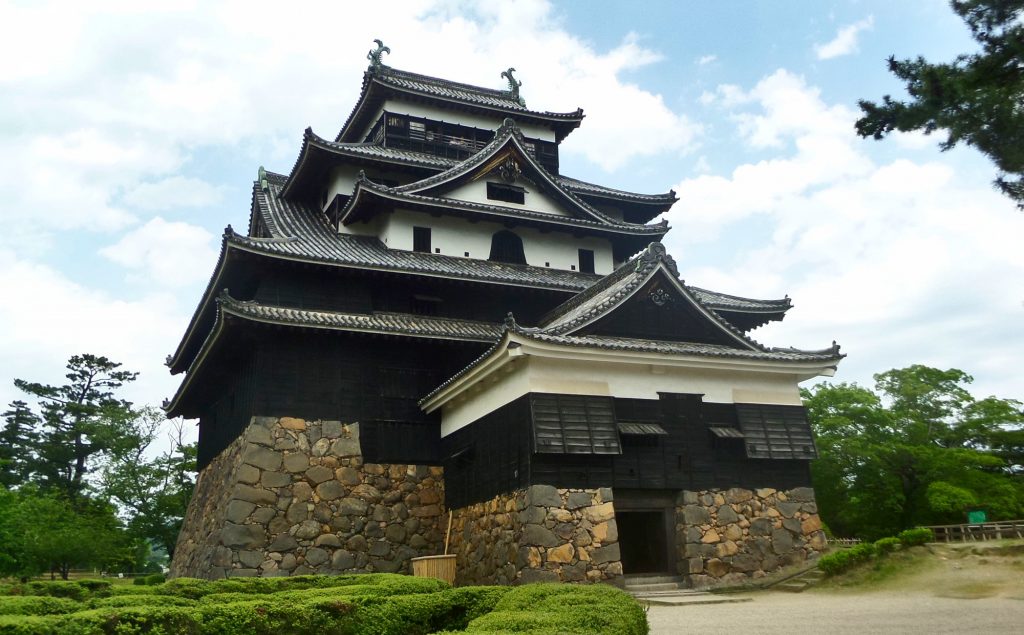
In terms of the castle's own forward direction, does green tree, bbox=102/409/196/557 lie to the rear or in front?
to the rear

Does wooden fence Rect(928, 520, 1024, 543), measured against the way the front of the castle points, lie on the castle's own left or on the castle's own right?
on the castle's own left

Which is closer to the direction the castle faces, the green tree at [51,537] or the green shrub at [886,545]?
the green shrub

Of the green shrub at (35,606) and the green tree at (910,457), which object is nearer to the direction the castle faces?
the green shrub

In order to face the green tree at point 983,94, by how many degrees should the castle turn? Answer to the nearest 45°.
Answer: approximately 45° to its left

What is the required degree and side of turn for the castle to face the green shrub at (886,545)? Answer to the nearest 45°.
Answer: approximately 90° to its left

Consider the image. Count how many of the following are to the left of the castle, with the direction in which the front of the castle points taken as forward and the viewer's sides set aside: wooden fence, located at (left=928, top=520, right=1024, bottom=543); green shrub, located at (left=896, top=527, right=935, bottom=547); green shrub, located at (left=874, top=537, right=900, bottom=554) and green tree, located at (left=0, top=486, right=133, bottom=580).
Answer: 3

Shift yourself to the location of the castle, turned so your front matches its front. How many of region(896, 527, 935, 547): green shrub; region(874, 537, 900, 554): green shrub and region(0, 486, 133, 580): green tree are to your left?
2

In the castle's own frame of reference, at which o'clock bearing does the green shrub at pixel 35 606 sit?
The green shrub is roughly at 1 o'clock from the castle.

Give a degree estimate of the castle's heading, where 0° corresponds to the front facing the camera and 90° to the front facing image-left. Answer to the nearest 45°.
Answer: approximately 0°

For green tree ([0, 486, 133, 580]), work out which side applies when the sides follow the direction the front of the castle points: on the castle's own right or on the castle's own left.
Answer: on the castle's own right
